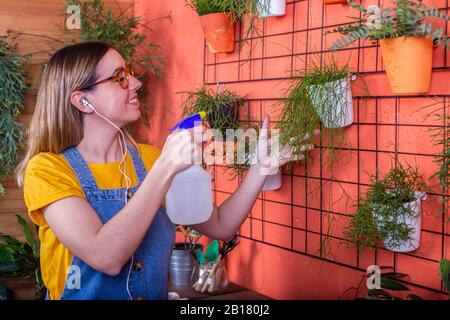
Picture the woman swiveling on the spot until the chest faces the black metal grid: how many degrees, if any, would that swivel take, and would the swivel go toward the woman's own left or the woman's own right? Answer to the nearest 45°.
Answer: approximately 45° to the woman's own left

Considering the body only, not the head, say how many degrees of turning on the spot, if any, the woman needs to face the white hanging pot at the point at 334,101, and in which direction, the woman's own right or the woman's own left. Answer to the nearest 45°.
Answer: approximately 45° to the woman's own left

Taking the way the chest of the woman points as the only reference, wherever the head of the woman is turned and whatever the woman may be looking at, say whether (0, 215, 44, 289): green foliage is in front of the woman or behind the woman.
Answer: behind

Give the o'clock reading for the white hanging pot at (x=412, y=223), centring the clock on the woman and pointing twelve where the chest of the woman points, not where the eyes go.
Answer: The white hanging pot is roughly at 11 o'clock from the woman.

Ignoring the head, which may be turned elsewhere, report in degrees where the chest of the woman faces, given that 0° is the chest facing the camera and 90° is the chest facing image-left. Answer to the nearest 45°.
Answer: approximately 315°

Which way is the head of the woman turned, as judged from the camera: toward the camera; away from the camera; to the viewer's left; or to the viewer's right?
to the viewer's right
